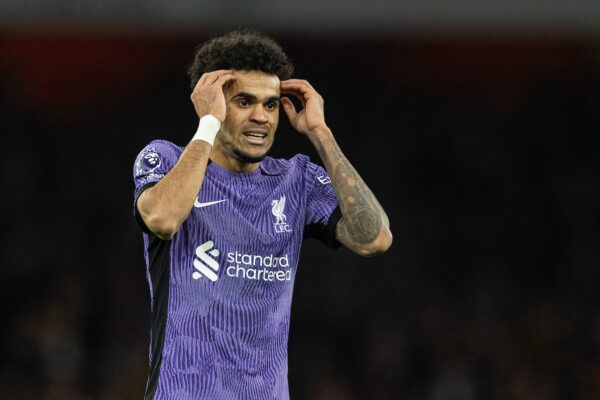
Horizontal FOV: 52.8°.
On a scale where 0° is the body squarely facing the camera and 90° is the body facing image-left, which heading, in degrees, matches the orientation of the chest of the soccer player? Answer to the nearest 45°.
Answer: approximately 315°
